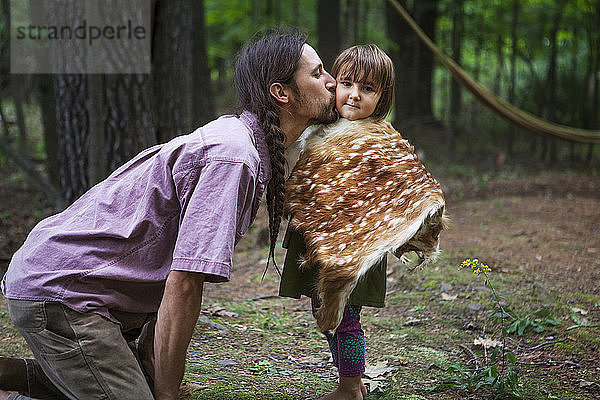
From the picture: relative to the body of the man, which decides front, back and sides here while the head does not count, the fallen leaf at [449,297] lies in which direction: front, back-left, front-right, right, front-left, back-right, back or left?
front-left

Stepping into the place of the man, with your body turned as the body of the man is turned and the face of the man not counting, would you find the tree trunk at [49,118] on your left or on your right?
on your left

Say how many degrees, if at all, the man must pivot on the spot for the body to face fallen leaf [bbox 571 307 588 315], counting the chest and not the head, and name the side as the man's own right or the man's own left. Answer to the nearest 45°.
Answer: approximately 45° to the man's own left

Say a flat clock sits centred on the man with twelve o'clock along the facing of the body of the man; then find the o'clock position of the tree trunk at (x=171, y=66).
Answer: The tree trunk is roughly at 9 o'clock from the man.

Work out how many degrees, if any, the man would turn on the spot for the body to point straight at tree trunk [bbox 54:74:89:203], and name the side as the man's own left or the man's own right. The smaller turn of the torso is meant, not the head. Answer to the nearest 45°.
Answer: approximately 90° to the man's own left

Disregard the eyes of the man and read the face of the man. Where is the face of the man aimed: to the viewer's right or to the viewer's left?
to the viewer's right

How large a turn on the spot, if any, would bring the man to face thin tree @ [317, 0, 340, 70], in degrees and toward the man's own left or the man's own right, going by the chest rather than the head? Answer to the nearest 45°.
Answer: approximately 90° to the man's own left

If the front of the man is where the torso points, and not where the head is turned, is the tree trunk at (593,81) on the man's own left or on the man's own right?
on the man's own left

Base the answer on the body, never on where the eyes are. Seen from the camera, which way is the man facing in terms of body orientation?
to the viewer's right

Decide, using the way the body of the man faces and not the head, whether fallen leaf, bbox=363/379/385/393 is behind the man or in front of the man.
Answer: in front
